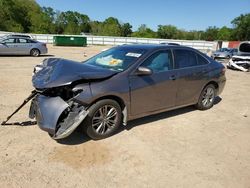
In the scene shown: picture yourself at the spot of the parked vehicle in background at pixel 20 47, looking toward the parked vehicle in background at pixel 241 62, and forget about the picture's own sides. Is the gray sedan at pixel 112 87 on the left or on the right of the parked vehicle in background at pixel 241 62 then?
right

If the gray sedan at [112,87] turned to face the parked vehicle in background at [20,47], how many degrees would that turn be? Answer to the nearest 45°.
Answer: approximately 90° to its right

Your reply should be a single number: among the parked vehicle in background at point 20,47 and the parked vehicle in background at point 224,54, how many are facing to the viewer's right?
0

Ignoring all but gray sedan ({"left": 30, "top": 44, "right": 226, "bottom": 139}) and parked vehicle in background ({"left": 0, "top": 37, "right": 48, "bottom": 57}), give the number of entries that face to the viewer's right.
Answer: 0

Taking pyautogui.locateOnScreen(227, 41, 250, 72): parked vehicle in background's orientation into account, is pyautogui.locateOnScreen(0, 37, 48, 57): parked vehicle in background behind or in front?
in front

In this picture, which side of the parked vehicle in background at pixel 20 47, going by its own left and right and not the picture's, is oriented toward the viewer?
left

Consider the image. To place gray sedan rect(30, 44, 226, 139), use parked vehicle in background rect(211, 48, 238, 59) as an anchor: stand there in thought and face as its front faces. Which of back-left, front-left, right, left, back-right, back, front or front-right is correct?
front-left

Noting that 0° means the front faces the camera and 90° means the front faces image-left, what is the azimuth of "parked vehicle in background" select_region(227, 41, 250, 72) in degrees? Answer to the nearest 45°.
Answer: approximately 45°

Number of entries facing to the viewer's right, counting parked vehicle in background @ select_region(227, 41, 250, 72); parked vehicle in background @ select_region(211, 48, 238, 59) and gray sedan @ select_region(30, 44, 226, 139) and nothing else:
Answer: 0

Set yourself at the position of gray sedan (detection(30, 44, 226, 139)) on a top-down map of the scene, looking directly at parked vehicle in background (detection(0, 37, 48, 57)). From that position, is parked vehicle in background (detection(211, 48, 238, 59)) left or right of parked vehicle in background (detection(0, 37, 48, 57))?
right

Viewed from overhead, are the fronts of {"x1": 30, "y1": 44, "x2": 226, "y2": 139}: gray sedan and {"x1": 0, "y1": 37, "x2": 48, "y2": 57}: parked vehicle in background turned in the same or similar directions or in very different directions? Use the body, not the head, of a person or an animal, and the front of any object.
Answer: same or similar directions

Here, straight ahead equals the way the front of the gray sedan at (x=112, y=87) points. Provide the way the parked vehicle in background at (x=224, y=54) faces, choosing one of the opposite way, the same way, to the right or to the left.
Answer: the same way

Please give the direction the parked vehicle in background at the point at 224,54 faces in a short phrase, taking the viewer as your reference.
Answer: facing the viewer and to the left of the viewer

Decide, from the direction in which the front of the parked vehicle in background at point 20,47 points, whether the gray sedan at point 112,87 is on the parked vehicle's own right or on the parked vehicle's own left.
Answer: on the parked vehicle's own left

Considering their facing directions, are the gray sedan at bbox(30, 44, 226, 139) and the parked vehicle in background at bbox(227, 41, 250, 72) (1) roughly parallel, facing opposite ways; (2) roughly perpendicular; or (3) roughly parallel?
roughly parallel
